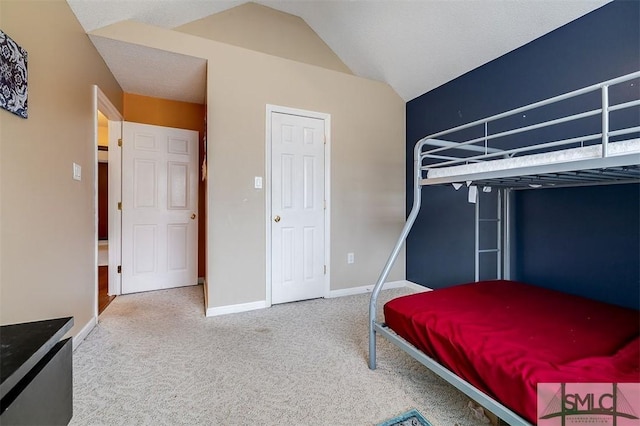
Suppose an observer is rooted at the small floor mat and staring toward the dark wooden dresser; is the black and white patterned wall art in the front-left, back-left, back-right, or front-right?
front-right

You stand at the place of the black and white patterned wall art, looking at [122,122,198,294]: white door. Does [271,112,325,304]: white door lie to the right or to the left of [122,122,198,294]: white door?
right

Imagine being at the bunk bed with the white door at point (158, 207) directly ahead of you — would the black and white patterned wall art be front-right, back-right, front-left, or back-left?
front-left

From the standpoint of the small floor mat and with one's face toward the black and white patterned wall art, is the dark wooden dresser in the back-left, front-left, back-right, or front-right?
front-left

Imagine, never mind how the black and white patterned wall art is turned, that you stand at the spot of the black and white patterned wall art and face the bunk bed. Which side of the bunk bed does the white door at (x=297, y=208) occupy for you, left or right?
left

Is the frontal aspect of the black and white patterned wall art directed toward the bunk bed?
yes

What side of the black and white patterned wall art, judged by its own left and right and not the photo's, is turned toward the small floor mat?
front

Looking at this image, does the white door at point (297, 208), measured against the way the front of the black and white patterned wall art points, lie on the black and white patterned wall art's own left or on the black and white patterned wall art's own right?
on the black and white patterned wall art's own left

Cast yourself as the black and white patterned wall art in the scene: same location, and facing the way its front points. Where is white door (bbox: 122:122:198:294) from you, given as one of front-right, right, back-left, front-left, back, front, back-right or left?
left

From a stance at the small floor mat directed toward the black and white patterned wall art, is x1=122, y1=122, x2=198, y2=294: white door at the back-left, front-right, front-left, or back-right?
front-right

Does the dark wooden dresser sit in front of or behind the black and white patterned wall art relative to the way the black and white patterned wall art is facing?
in front

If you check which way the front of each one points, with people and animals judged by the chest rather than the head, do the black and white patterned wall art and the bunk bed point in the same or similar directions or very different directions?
very different directions

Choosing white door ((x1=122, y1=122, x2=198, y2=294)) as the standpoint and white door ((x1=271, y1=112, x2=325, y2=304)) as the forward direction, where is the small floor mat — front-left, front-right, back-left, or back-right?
front-right

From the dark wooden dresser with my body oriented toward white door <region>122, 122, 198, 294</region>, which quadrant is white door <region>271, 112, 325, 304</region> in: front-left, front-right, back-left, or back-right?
front-right
